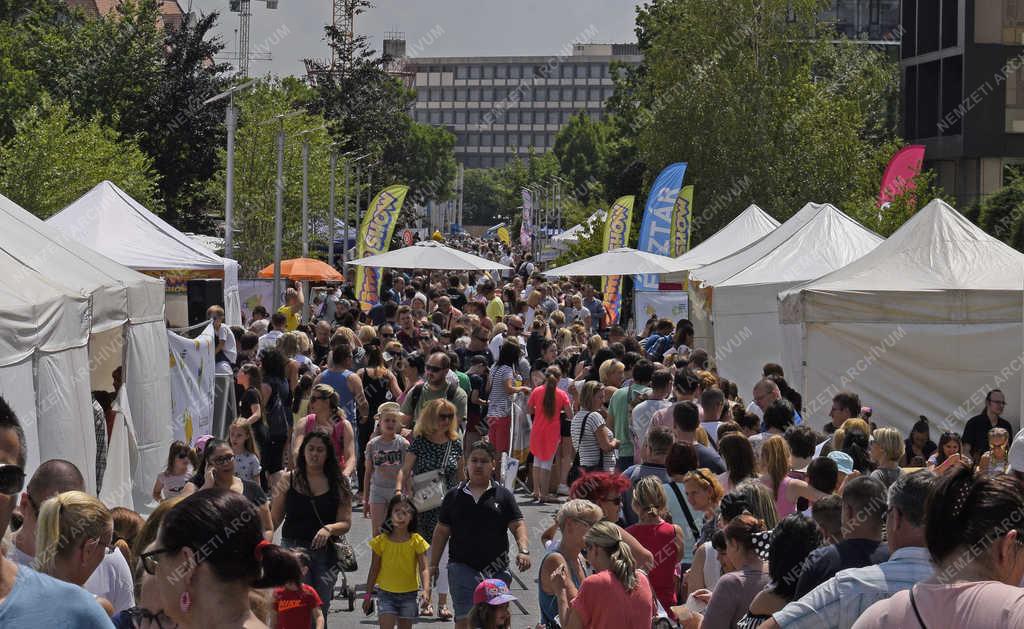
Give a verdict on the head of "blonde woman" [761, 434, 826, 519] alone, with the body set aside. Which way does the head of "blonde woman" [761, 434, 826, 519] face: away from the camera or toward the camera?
away from the camera

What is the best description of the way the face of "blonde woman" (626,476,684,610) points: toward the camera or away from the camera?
away from the camera

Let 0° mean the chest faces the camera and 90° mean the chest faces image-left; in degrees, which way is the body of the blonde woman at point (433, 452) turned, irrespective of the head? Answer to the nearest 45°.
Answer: approximately 0°

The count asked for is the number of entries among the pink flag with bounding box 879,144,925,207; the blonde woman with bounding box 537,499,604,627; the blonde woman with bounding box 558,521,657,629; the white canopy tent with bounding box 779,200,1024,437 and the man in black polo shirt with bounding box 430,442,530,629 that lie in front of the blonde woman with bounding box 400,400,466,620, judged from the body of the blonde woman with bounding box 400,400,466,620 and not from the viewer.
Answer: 3

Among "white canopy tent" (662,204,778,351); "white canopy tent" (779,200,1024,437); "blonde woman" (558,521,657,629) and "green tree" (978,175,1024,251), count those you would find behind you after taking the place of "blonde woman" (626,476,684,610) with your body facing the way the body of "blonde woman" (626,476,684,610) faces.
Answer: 1

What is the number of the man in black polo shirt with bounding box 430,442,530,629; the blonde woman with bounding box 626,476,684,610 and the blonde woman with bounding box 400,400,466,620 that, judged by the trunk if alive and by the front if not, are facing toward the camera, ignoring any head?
2

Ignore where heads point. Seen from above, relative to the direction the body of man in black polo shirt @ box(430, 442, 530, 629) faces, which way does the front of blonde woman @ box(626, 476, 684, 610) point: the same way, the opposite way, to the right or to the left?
the opposite way

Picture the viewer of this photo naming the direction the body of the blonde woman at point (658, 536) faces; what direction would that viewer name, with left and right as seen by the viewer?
facing away from the viewer

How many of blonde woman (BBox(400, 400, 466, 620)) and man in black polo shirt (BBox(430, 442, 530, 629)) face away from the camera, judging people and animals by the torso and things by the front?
0

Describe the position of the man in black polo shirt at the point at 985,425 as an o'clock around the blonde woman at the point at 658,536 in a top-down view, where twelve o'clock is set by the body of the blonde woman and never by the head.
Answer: The man in black polo shirt is roughly at 1 o'clock from the blonde woman.

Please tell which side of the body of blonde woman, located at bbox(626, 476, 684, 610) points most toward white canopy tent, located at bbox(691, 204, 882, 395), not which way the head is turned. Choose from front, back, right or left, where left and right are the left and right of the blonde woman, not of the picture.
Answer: front

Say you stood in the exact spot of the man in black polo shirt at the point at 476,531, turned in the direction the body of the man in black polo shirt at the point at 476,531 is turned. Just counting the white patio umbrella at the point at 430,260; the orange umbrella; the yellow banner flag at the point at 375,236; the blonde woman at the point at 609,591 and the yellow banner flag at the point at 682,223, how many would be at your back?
4
